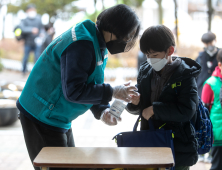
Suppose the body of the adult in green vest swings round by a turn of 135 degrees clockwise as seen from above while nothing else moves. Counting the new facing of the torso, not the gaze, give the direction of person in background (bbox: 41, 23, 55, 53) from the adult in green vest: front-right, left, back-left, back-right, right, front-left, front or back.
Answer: back-right

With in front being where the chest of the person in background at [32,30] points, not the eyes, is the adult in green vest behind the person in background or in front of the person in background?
in front

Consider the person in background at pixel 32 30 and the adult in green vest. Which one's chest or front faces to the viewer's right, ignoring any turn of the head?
the adult in green vest

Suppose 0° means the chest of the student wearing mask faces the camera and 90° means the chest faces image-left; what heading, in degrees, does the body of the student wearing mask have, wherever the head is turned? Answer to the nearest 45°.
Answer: approximately 45°

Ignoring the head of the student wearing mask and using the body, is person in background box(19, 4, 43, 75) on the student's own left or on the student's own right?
on the student's own right

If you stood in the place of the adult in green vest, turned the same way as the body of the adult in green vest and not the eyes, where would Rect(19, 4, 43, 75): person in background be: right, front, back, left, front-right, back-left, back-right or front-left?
left

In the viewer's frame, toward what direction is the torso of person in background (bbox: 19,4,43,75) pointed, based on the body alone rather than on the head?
toward the camera

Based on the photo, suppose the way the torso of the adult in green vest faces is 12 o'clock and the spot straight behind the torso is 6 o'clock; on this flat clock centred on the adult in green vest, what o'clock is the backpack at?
The backpack is roughly at 12 o'clock from the adult in green vest.

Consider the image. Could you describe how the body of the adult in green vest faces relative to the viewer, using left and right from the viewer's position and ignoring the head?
facing to the right of the viewer

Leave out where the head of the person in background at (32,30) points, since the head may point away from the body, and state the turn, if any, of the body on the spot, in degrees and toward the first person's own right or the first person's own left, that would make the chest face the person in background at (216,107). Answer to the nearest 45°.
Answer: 0° — they already face them

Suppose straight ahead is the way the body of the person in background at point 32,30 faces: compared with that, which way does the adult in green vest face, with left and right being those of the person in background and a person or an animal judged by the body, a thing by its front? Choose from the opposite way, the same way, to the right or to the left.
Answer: to the left

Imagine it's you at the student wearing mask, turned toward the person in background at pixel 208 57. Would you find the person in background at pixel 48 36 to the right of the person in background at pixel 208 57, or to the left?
left
